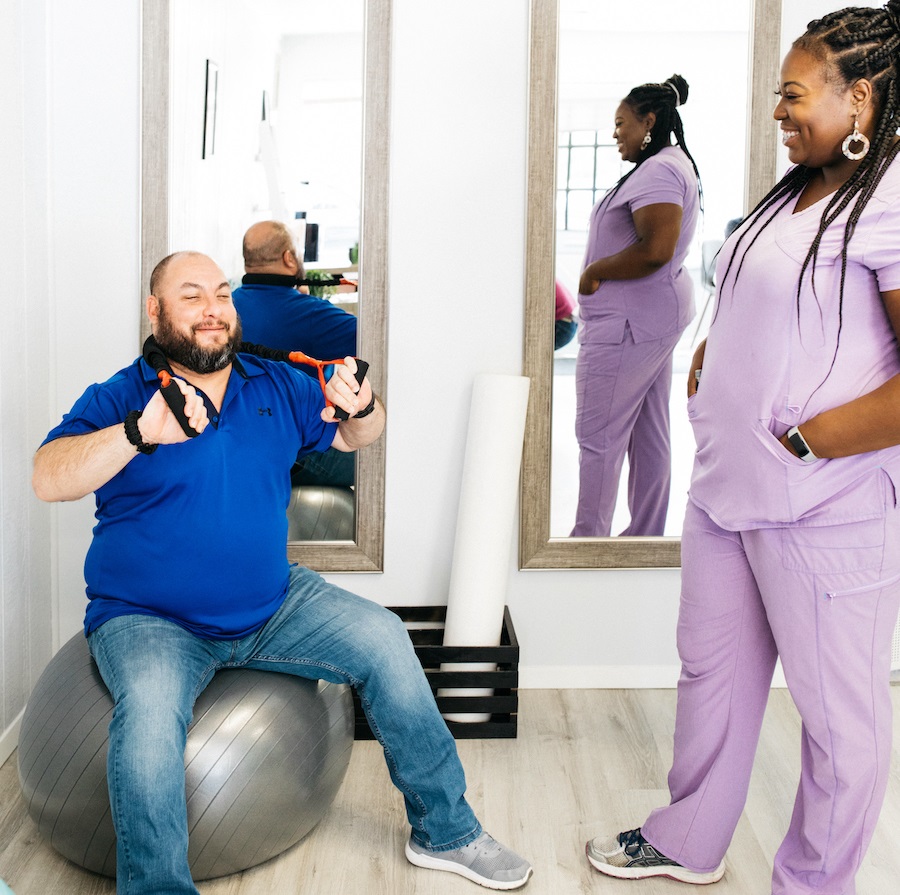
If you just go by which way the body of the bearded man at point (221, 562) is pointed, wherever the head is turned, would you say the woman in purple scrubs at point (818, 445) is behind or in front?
in front

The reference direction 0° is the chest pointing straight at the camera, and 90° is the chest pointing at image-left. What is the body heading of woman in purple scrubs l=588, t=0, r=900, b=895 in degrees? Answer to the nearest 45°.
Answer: approximately 45°

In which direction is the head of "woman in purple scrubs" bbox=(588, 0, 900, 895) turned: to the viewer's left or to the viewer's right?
to the viewer's left

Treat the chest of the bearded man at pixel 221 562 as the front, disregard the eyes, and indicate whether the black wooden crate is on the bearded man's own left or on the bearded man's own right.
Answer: on the bearded man's own left

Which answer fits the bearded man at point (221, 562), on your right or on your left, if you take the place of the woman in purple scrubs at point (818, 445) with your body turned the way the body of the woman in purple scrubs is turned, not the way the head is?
on your right

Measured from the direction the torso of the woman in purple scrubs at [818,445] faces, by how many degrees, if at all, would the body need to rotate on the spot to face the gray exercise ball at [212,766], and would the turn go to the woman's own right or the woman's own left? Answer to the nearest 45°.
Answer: approximately 45° to the woman's own right

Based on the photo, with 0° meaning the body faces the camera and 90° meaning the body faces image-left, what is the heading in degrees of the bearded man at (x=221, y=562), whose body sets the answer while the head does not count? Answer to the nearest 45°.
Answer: approximately 315°

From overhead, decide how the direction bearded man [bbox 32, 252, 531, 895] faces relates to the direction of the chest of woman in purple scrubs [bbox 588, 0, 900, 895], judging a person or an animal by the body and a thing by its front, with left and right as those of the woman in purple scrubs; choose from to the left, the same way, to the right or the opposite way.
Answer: to the left

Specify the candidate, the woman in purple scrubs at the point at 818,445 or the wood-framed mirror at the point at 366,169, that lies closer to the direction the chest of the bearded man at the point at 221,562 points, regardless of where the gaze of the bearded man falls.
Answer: the woman in purple scrubs

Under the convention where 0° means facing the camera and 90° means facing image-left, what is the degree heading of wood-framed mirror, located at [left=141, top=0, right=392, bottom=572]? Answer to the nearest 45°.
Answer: approximately 0°
